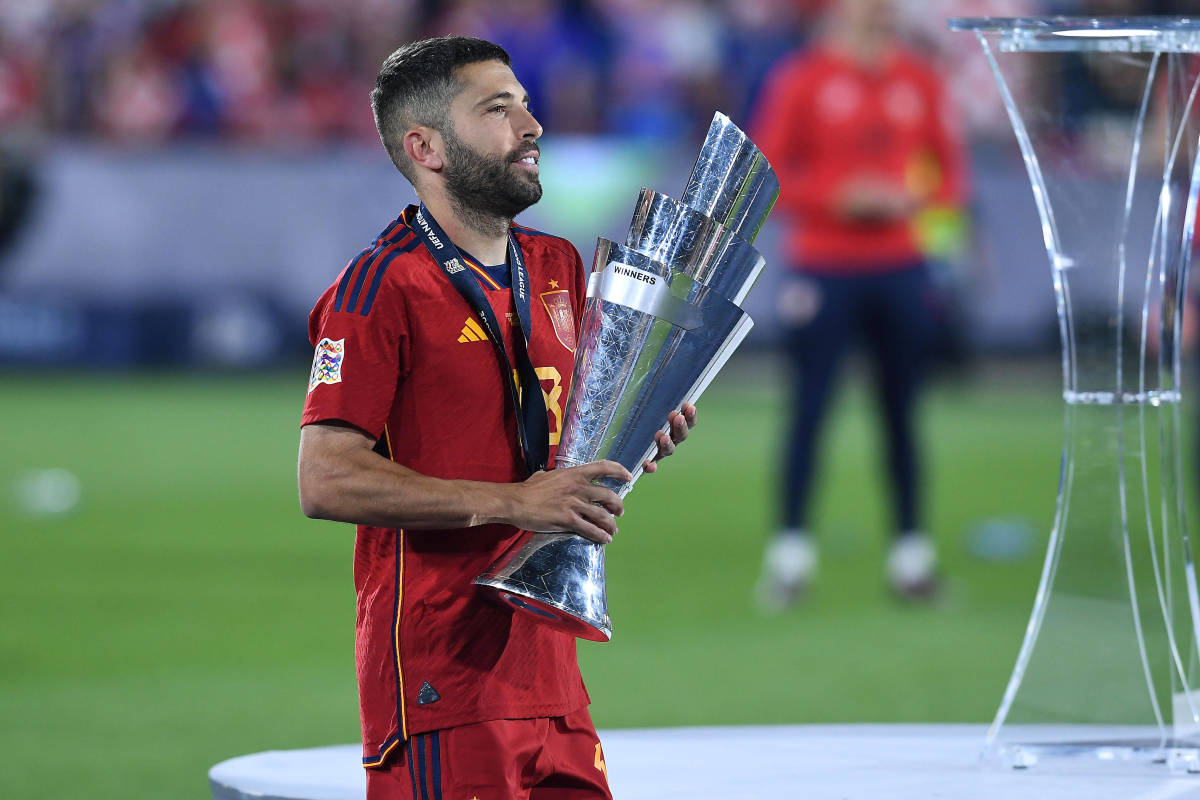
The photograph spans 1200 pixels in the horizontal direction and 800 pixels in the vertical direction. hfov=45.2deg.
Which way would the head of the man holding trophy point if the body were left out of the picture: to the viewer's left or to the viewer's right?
to the viewer's right

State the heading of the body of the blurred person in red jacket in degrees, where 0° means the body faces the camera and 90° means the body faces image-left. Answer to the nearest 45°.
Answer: approximately 0°

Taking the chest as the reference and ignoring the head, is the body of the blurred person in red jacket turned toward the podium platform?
yes
